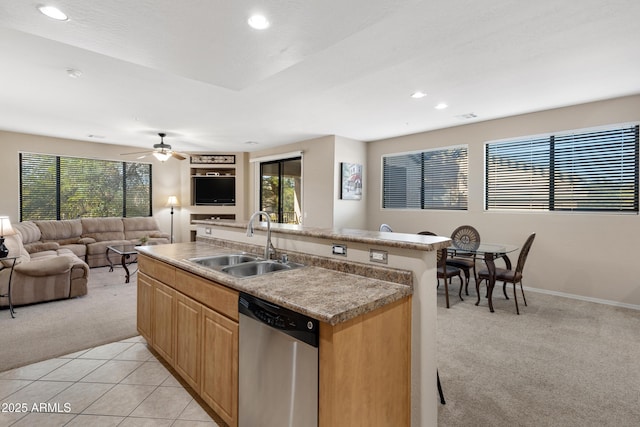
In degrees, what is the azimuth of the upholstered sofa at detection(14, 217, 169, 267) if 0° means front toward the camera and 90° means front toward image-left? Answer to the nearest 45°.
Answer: approximately 0°

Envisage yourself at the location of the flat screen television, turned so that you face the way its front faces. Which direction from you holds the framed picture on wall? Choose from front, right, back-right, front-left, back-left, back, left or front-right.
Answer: front-left

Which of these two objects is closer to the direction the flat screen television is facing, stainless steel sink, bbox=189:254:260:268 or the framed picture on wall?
the stainless steel sink

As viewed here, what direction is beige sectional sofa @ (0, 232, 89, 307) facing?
to the viewer's right

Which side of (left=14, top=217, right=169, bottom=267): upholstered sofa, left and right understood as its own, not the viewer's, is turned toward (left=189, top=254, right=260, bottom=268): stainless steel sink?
front

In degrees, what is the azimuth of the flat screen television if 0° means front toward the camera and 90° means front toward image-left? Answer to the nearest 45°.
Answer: approximately 0°

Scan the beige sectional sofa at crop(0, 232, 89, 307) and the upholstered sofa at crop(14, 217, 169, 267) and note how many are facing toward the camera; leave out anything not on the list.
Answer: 1

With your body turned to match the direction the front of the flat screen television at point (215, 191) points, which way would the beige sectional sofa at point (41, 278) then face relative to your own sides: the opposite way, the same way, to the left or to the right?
to the left
